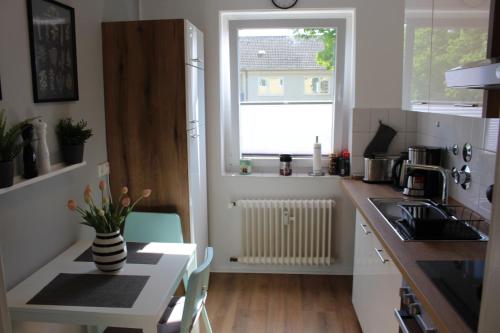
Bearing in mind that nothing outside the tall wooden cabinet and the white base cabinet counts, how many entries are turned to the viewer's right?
1

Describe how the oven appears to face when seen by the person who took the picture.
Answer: facing to the left of the viewer

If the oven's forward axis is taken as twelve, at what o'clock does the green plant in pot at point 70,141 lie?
The green plant in pot is roughly at 12 o'clock from the oven.

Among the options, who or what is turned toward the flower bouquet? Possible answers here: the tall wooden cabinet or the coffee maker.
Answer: the coffee maker

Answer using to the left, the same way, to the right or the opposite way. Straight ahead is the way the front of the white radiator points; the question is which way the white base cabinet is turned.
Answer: to the right

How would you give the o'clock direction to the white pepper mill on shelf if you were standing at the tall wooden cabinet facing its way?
The white pepper mill on shelf is roughly at 4 o'clock from the tall wooden cabinet.

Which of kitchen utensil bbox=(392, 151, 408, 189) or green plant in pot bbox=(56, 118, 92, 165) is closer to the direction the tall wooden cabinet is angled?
the kitchen utensil

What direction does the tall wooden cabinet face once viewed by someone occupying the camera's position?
facing to the right of the viewer

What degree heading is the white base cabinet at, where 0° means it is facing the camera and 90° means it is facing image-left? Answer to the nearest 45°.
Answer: approximately 90°

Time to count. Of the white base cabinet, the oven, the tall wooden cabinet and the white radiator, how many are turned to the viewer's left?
2

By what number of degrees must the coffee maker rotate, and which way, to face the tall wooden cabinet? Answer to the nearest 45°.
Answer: approximately 45° to its right

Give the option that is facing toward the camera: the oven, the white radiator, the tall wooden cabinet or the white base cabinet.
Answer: the white radiator
